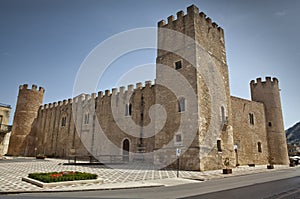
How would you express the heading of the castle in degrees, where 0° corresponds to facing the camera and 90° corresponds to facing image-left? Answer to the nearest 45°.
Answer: approximately 45°
